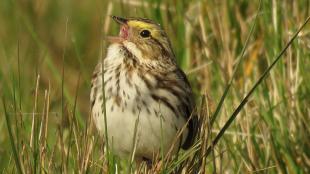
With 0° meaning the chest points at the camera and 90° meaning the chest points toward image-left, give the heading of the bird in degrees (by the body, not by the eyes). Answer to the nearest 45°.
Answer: approximately 45°
